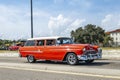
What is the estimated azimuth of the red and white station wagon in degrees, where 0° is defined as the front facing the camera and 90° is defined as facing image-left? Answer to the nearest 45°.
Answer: approximately 315°
